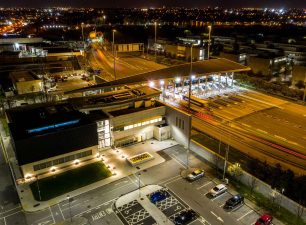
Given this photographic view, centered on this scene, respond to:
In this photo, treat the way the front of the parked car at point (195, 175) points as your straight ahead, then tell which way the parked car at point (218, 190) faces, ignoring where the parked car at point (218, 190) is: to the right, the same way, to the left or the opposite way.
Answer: the same way

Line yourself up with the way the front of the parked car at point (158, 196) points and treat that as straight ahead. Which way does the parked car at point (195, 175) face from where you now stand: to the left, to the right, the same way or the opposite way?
the same way

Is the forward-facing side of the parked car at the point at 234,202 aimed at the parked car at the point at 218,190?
no

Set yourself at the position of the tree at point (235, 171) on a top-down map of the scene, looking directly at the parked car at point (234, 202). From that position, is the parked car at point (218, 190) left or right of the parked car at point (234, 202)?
right

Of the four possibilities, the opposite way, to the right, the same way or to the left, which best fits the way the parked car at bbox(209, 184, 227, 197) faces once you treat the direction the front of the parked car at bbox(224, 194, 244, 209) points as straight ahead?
the same way

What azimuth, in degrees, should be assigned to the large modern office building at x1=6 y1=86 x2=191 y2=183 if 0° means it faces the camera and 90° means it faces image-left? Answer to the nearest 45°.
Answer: approximately 315°

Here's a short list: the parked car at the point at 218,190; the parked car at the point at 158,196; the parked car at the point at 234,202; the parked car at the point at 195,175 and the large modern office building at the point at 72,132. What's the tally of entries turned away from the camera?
0

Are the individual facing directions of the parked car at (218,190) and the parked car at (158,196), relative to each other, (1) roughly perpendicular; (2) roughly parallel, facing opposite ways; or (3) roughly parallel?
roughly parallel
